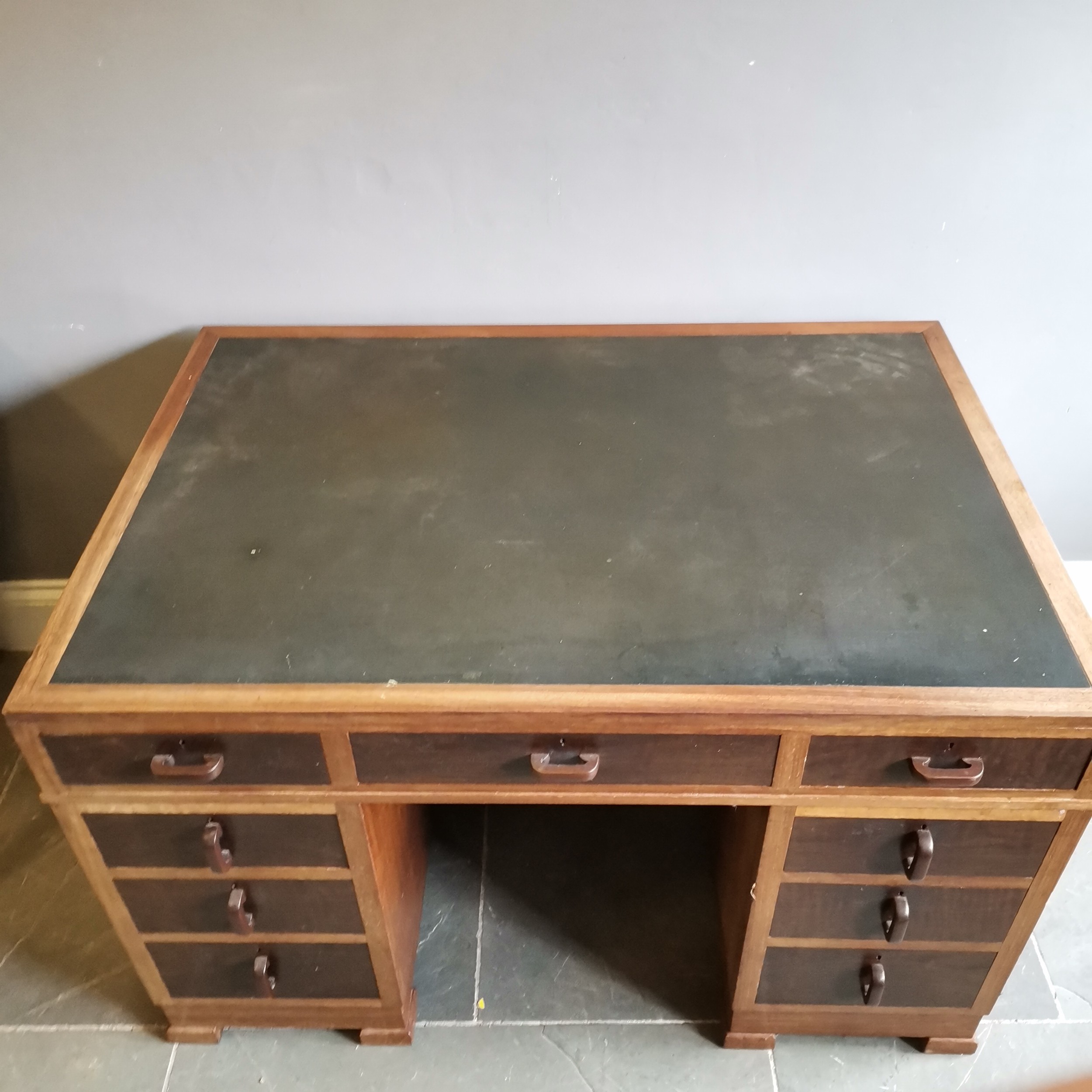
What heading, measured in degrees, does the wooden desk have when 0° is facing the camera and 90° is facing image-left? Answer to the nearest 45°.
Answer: approximately 0°
